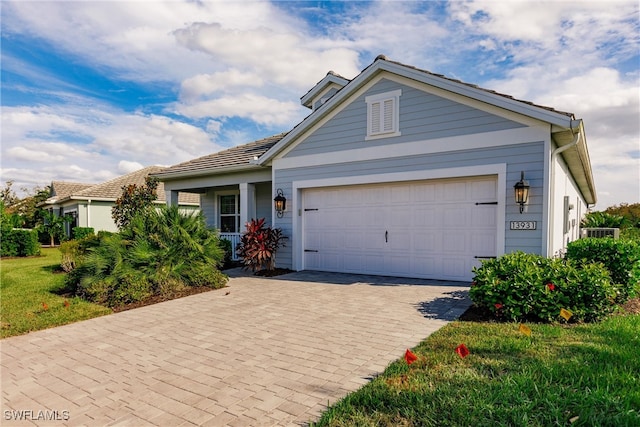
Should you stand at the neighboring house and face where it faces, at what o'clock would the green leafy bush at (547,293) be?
The green leafy bush is roughly at 10 o'clock from the neighboring house.

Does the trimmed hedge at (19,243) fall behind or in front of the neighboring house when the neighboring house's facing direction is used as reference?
in front

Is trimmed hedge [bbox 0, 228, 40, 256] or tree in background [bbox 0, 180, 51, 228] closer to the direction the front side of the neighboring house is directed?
the trimmed hedge

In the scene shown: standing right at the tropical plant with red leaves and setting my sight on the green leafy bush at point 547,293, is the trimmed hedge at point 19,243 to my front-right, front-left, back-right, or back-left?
back-right

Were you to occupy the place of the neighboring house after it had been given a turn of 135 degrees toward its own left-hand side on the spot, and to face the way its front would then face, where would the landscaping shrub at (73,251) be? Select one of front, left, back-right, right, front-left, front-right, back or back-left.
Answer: right

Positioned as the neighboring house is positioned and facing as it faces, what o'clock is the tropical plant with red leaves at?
The tropical plant with red leaves is roughly at 10 o'clock from the neighboring house.

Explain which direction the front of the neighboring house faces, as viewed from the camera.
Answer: facing the viewer and to the left of the viewer

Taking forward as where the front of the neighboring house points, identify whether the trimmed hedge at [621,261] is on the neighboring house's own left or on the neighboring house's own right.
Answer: on the neighboring house's own left

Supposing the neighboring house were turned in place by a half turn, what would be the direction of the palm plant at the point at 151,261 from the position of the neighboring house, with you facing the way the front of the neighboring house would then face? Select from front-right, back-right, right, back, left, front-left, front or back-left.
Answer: back-right

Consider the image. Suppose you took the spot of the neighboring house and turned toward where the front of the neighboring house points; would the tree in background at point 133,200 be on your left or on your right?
on your left

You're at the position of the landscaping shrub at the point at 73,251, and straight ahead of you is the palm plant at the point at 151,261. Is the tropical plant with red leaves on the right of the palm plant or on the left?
left
